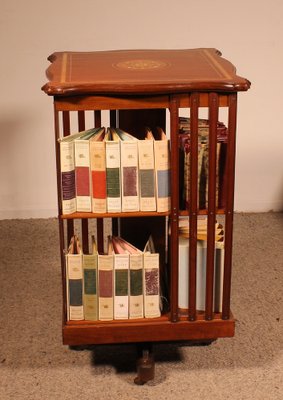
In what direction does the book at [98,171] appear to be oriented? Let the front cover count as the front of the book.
to the viewer's right

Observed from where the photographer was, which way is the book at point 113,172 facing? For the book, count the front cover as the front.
facing to the right of the viewer

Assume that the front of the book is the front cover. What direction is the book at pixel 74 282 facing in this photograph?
to the viewer's right

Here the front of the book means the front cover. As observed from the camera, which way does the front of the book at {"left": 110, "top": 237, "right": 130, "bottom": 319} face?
facing to the right of the viewer

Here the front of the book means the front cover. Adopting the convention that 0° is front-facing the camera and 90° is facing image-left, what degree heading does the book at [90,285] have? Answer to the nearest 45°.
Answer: approximately 270°

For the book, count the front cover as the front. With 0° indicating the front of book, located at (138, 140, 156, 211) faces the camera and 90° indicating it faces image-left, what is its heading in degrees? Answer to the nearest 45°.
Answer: approximately 270°

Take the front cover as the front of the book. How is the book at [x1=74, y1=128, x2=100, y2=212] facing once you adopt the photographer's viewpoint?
facing to the right of the viewer
